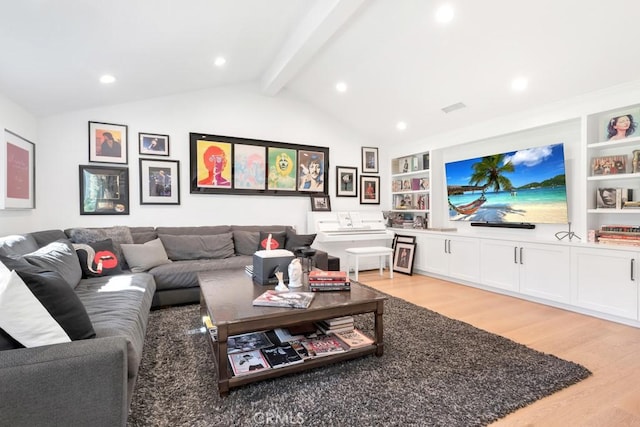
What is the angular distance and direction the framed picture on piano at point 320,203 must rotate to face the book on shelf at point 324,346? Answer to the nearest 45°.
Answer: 0° — it already faces it

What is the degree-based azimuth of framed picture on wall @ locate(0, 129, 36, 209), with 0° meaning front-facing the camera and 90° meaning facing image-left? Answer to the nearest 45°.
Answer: approximately 315°

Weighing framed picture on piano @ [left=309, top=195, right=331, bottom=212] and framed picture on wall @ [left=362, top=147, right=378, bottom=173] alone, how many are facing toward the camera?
2

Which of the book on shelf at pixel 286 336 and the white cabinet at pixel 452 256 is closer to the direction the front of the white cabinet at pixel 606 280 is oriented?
the book on shelf

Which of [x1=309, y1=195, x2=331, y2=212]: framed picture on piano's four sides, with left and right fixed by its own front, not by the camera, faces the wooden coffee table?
front

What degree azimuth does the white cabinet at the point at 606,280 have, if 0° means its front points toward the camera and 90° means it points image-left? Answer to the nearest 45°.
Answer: approximately 45°

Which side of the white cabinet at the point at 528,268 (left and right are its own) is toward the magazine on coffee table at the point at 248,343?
front

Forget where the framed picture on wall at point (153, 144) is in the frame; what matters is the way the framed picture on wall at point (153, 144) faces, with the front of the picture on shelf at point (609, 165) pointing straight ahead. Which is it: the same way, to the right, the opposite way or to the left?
to the left

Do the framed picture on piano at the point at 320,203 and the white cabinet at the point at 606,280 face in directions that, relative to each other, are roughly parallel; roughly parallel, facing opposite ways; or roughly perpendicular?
roughly perpendicular

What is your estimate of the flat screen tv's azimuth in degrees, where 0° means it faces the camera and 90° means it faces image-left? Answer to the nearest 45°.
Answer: approximately 45°
